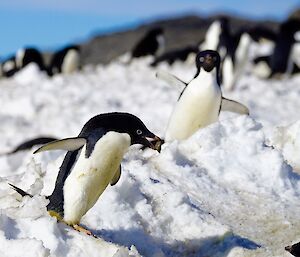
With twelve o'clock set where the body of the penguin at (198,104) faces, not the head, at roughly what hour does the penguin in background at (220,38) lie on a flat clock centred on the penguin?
The penguin in background is roughly at 6 o'clock from the penguin.

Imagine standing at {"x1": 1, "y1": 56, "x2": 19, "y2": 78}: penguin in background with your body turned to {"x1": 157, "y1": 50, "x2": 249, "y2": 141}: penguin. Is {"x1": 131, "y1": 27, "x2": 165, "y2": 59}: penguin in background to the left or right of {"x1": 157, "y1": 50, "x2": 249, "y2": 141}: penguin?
left

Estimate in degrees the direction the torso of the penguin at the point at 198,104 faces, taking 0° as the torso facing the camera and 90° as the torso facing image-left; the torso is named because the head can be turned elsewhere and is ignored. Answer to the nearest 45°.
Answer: approximately 0°

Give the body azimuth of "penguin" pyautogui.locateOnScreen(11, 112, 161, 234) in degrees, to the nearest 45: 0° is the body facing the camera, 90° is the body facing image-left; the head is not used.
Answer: approximately 315°

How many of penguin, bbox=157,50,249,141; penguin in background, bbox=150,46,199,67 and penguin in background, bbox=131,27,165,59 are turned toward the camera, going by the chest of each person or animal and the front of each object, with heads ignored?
1

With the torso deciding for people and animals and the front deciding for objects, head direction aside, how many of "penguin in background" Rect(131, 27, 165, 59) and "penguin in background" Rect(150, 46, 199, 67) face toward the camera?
0

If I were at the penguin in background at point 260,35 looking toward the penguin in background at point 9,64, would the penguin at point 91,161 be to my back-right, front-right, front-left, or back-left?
front-left

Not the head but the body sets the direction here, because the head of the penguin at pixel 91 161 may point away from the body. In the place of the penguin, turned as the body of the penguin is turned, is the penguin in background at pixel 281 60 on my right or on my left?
on my left

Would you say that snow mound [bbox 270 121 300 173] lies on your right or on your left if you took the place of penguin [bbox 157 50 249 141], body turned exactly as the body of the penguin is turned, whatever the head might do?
on your left
